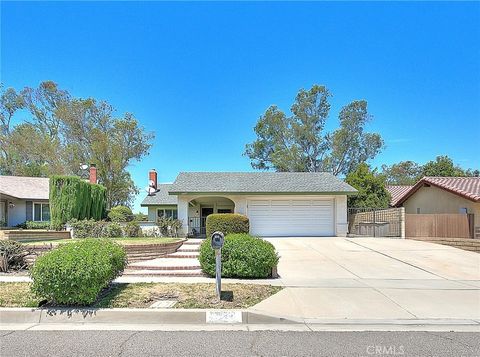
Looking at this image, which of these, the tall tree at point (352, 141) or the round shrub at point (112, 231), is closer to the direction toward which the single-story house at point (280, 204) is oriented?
the round shrub

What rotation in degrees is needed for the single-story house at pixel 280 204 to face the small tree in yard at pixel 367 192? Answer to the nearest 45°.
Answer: approximately 135° to its left

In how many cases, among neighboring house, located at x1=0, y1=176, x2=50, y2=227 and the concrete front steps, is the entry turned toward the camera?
2

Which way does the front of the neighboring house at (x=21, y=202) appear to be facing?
toward the camera

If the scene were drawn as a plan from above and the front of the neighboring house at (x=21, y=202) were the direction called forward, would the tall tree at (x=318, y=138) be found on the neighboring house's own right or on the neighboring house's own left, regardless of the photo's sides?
on the neighboring house's own left

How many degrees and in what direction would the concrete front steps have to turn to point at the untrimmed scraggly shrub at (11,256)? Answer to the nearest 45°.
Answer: approximately 90° to its right

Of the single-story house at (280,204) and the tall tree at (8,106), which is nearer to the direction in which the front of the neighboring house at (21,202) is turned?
the single-story house

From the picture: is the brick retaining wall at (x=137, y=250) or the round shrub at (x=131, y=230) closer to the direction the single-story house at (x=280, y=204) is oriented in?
the brick retaining wall

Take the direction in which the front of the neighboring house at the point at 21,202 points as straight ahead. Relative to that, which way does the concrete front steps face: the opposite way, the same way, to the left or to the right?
the same way

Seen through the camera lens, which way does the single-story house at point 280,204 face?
facing the viewer
